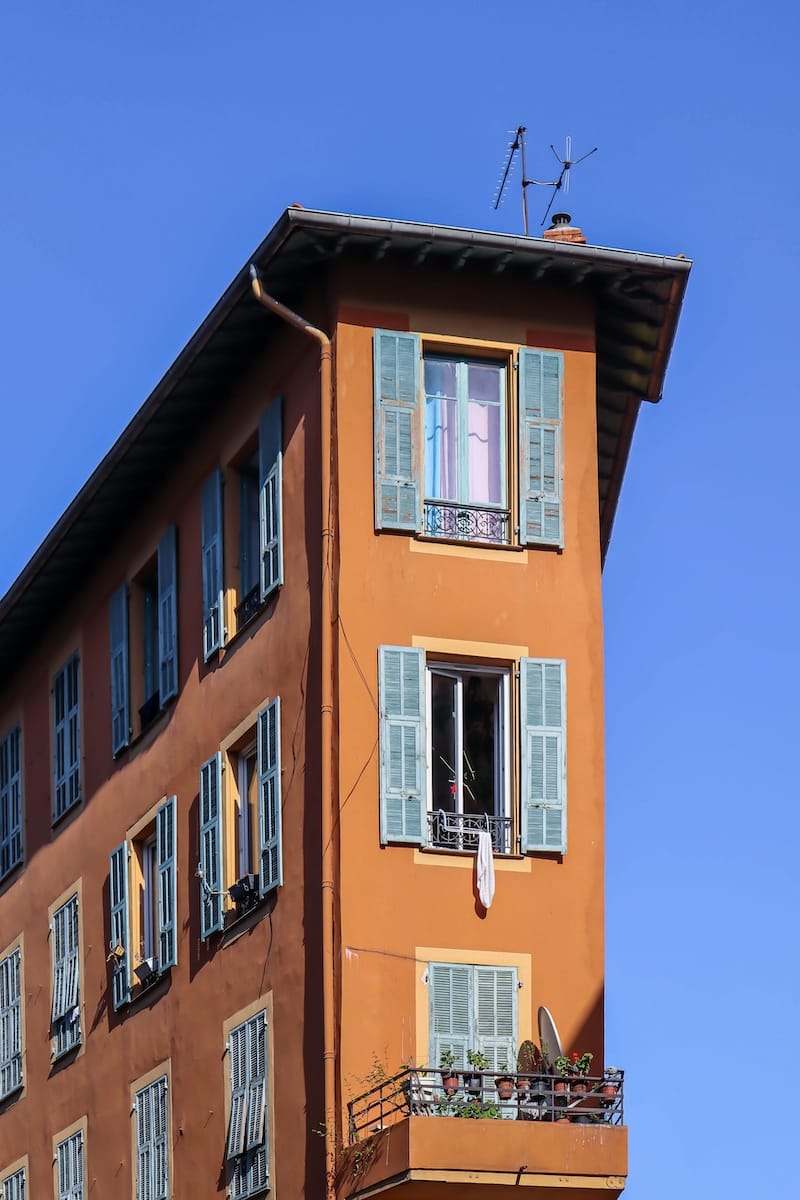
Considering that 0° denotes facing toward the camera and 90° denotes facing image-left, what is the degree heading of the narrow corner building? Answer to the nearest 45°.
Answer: approximately 0°
